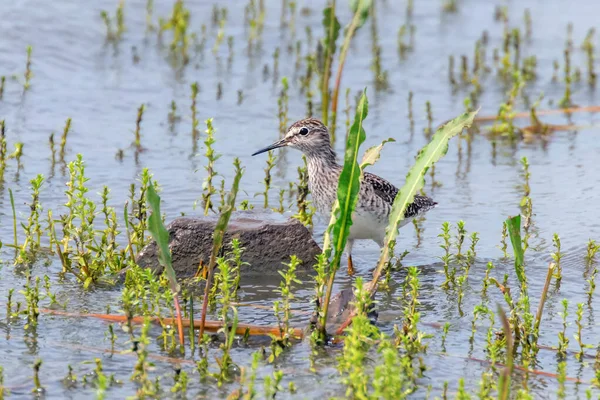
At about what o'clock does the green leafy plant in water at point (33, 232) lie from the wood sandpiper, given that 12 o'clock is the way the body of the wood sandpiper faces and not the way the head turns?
The green leafy plant in water is roughly at 11 o'clock from the wood sandpiper.

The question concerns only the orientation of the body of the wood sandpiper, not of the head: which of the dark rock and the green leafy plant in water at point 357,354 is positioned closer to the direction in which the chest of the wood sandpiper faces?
the dark rock

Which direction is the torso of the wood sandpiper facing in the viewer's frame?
to the viewer's left

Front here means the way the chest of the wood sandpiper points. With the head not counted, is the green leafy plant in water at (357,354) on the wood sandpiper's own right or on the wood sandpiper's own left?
on the wood sandpiper's own left

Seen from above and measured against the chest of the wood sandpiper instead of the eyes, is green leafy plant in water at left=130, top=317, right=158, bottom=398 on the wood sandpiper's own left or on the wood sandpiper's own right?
on the wood sandpiper's own left
